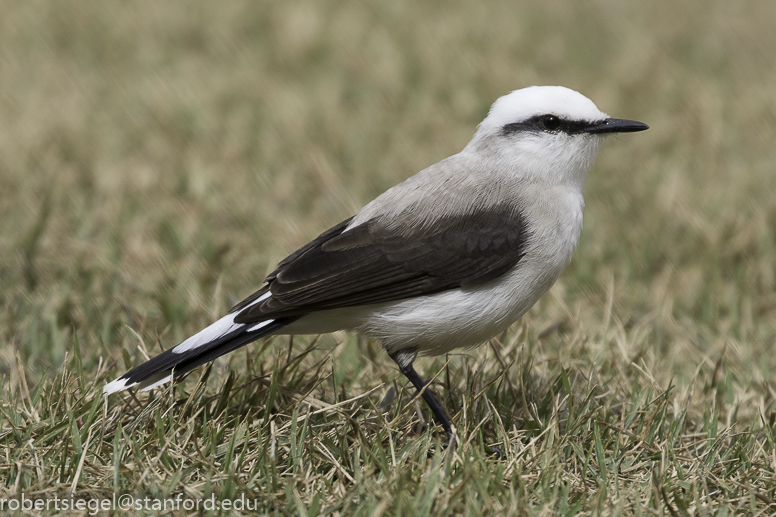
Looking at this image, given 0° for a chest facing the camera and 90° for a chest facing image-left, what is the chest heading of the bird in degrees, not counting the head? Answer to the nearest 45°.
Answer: approximately 270°
